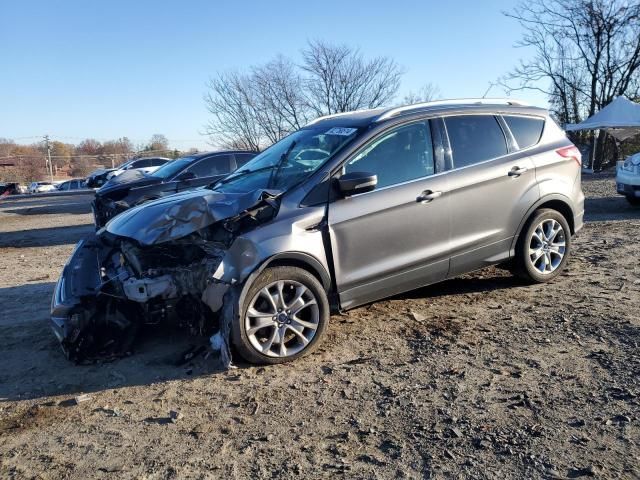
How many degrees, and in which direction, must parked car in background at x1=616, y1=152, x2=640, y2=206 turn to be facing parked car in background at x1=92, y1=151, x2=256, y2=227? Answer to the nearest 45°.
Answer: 0° — it already faces it

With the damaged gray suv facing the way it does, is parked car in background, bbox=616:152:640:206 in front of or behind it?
behind

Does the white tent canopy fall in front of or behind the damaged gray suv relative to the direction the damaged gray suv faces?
behind

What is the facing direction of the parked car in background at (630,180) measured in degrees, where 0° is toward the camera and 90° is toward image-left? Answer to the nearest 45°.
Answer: approximately 45°

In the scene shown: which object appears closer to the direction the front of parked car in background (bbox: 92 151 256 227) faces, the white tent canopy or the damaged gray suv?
the damaged gray suv

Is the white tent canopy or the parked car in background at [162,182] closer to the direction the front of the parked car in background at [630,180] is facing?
the parked car in background

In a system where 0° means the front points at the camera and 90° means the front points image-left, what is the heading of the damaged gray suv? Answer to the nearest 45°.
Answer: approximately 45°

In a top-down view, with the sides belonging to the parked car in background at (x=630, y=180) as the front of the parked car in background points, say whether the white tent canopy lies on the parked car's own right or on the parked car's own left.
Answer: on the parked car's own right

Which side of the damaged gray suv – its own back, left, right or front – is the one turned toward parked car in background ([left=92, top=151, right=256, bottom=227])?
right

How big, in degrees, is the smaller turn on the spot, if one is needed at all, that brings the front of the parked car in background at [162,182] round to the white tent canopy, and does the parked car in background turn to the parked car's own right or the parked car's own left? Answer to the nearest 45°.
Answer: approximately 180°

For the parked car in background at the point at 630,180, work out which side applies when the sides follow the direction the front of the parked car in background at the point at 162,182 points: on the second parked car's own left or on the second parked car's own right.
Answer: on the second parked car's own left
